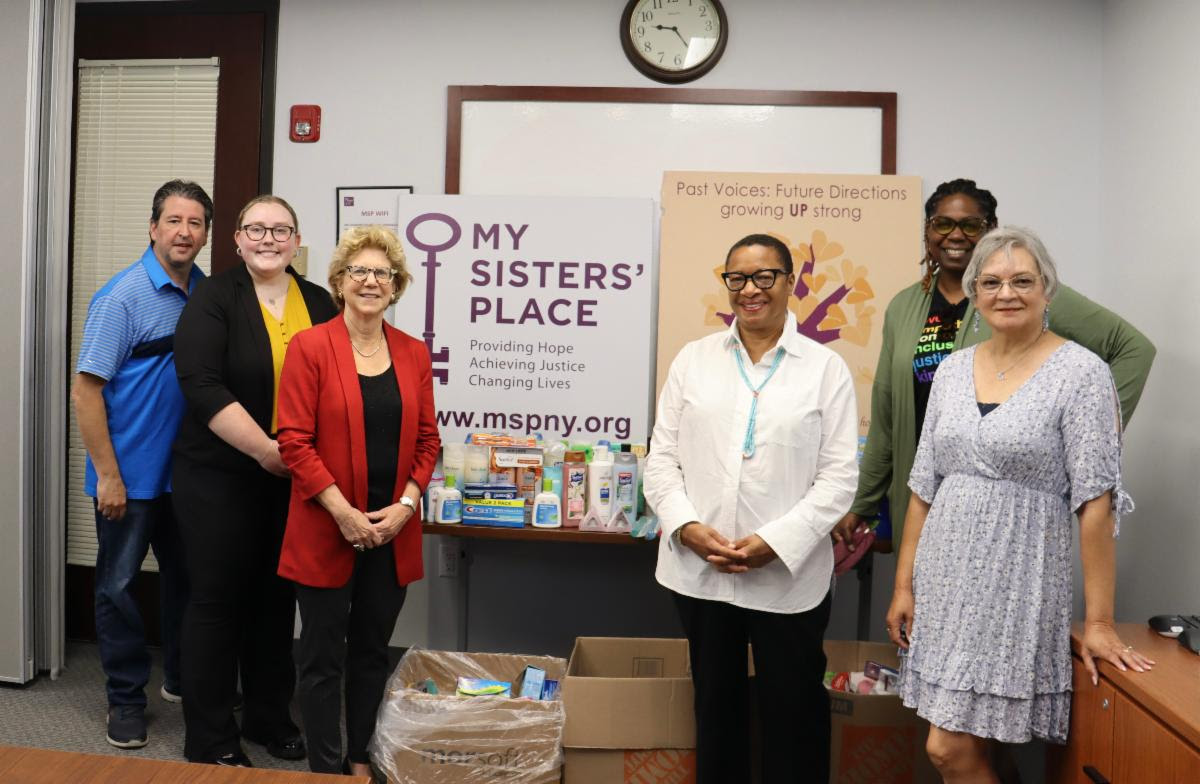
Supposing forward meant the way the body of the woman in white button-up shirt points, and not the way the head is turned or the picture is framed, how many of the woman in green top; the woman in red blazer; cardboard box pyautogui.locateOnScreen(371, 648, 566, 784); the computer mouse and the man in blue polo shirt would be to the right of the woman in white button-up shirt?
3

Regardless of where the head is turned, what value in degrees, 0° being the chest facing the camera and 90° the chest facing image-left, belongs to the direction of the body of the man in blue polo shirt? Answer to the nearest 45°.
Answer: approximately 315°

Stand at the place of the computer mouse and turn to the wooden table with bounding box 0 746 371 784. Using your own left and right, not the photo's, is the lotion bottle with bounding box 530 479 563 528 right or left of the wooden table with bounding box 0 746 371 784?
right
